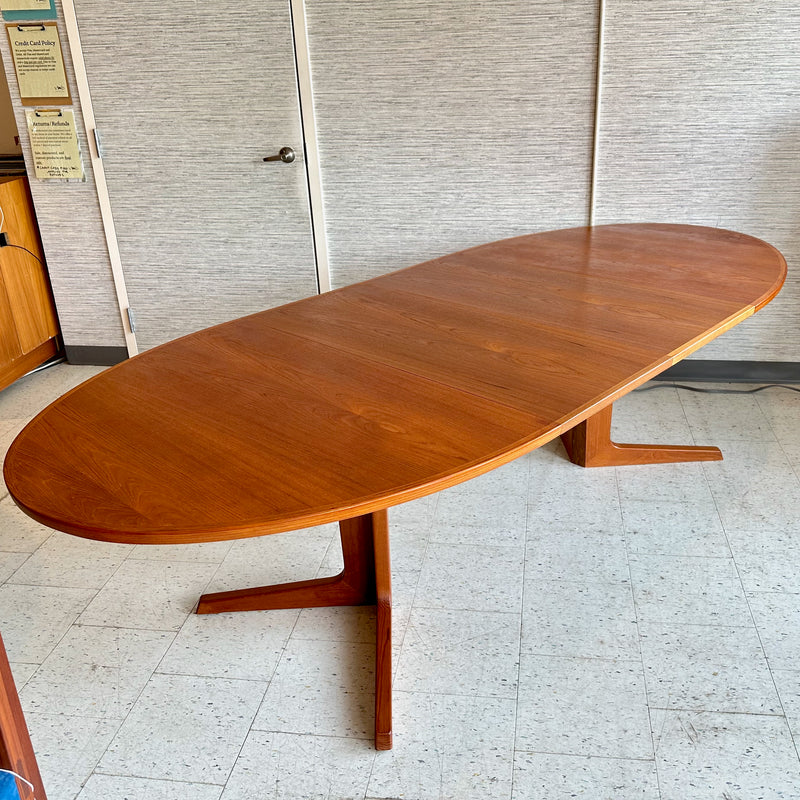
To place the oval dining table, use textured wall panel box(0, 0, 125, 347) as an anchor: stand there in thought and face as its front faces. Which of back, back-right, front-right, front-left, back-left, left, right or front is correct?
front

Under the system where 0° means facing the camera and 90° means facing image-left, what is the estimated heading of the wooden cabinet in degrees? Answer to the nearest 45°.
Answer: approximately 315°

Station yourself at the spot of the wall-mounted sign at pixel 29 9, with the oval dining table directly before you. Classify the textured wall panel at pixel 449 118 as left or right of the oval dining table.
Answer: left

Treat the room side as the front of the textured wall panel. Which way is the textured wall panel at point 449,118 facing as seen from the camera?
toward the camera

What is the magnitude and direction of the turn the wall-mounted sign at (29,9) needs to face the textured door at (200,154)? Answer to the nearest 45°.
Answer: approximately 45° to its left

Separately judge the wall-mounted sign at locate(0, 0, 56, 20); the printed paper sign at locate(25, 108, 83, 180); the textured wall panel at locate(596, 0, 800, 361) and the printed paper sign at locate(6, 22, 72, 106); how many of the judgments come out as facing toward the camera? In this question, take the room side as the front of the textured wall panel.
4

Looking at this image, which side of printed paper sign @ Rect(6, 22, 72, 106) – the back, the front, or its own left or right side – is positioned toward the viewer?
front

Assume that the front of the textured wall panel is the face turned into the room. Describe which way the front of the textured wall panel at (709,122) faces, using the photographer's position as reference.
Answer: facing the viewer

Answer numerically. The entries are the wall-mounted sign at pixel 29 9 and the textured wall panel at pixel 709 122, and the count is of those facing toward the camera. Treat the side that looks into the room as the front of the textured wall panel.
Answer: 2

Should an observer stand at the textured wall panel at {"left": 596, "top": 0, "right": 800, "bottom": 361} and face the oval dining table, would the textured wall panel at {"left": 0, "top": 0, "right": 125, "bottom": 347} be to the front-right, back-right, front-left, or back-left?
front-right
